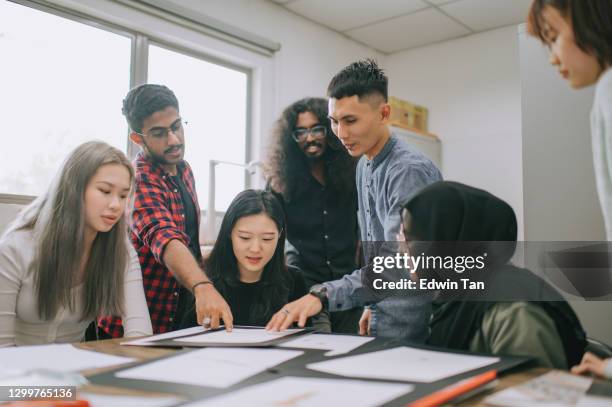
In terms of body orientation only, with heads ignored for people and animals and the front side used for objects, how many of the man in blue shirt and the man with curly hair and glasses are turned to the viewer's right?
0

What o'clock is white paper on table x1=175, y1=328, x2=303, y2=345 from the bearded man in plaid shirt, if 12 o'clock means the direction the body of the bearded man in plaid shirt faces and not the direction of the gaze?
The white paper on table is roughly at 1 o'clock from the bearded man in plaid shirt.

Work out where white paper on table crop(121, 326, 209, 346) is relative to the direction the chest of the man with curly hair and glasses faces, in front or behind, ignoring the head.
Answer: in front

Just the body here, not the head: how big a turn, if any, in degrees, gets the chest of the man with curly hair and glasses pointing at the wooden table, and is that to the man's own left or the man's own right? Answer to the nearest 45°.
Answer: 0° — they already face it

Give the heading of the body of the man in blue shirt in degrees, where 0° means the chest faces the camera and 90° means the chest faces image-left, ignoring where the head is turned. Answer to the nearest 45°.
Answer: approximately 45°

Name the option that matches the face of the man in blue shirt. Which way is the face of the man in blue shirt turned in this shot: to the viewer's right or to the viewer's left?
to the viewer's left

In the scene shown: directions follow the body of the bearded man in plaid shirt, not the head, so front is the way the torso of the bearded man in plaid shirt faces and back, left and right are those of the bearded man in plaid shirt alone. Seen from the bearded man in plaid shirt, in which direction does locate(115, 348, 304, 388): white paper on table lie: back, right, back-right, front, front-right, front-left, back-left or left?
front-right
